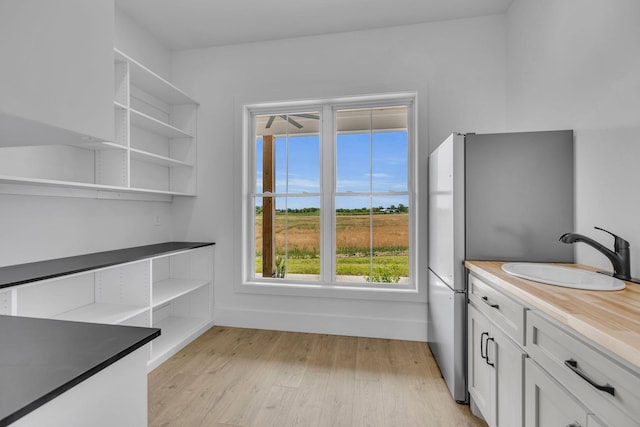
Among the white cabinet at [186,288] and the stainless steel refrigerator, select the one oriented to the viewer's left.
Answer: the stainless steel refrigerator

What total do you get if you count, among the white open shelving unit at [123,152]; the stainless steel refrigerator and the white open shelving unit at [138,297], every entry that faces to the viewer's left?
1

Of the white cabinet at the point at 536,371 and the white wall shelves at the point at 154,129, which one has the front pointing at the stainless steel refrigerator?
the white wall shelves at the point at 154,129

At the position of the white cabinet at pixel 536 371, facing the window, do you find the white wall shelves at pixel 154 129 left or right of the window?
left

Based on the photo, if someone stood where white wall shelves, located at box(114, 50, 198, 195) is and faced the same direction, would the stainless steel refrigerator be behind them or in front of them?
in front

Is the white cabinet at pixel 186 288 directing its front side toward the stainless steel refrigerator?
yes

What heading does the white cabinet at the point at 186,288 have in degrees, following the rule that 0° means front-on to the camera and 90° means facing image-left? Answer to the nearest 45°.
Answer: approximately 315°

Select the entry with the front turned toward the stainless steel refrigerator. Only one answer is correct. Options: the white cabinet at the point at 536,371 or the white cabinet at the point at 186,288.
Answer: the white cabinet at the point at 186,288

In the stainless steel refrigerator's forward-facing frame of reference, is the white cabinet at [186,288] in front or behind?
in front

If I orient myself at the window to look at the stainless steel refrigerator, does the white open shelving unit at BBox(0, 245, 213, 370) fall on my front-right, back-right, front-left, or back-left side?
back-right

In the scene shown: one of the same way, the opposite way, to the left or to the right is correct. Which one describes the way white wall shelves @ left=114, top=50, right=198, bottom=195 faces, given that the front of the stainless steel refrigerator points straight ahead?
the opposite way

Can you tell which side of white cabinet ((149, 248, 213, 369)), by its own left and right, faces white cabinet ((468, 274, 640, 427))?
front

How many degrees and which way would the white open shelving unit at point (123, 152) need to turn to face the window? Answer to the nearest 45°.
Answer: approximately 45° to its left

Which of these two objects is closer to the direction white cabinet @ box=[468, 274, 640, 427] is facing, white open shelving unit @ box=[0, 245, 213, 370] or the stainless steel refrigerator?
the white open shelving unit

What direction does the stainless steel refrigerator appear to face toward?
to the viewer's left

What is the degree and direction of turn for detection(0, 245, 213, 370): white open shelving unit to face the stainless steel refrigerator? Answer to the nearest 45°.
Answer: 0° — it already faces it
